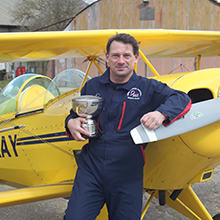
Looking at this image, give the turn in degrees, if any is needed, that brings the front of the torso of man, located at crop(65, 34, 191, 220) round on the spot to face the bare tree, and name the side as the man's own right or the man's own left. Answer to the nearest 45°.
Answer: approximately 180°

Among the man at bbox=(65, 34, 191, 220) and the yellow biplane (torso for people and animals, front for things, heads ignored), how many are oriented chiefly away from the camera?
0

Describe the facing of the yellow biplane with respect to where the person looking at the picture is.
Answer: facing the viewer and to the right of the viewer
